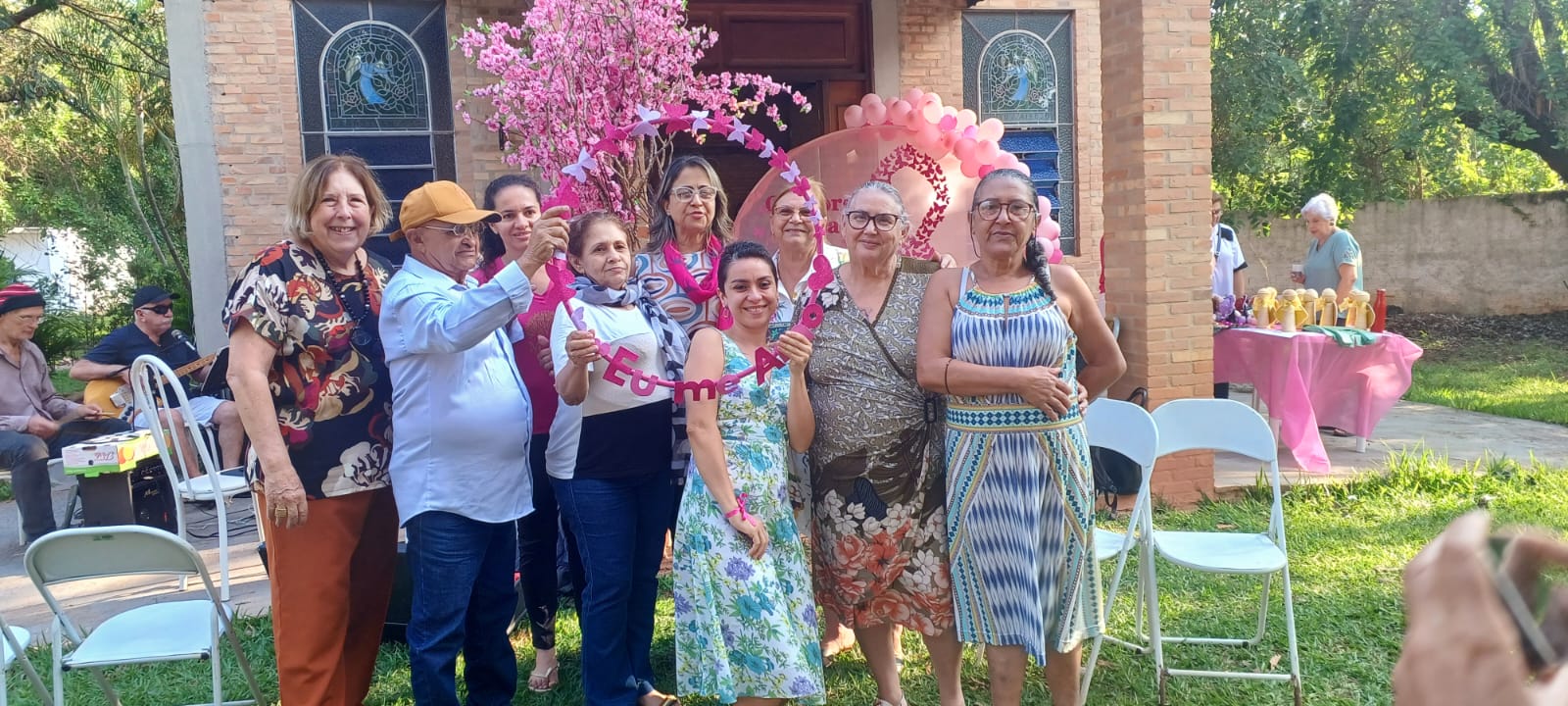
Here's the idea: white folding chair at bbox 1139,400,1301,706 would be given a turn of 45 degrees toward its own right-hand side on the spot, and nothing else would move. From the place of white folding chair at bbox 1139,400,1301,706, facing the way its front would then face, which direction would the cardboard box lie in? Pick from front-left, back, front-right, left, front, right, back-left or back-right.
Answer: front-right

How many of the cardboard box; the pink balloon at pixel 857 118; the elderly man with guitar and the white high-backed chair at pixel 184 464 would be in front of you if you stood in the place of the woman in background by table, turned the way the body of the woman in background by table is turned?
4

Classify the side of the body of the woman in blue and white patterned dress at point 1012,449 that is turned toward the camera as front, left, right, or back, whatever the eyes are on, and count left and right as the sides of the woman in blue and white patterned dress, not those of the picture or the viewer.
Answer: front

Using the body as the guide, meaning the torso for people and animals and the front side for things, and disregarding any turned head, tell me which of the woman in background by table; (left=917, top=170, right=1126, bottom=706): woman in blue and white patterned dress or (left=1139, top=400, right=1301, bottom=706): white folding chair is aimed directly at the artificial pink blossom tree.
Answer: the woman in background by table

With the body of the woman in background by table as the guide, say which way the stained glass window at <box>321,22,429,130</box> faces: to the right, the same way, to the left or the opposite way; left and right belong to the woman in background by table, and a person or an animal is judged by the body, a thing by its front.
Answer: to the left

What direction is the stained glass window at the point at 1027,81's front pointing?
toward the camera

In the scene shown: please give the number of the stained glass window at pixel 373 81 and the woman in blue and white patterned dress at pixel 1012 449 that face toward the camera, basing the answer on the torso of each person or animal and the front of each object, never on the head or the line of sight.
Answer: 2

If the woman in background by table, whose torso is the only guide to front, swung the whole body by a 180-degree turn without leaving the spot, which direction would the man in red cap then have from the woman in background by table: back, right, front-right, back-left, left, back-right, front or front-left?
back

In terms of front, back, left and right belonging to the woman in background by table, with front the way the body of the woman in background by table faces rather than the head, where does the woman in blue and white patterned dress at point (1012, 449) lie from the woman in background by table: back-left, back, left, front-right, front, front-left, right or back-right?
front-left

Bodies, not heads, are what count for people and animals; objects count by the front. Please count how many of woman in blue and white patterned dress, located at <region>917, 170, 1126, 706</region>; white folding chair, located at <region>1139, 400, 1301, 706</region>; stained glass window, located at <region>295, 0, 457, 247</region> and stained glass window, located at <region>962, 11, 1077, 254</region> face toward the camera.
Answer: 4

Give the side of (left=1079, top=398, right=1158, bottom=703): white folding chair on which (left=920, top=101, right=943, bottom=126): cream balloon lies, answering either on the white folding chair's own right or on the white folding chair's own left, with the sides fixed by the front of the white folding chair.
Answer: on the white folding chair's own right

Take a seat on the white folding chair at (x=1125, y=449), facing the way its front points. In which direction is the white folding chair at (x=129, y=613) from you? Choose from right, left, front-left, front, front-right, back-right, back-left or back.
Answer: front

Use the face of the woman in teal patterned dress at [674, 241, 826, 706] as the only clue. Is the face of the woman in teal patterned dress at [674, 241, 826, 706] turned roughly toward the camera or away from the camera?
toward the camera

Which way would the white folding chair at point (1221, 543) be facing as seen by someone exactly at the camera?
facing the viewer

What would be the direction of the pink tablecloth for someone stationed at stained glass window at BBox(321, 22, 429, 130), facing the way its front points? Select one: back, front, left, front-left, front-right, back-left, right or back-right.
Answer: front-left

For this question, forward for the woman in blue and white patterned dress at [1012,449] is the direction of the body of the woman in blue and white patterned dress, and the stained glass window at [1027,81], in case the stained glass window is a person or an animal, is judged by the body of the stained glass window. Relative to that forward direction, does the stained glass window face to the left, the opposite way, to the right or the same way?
the same way

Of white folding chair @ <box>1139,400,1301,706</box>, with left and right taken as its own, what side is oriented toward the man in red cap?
right
